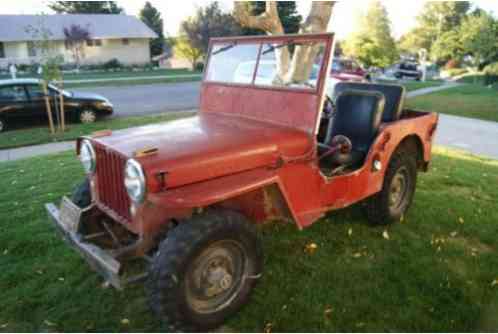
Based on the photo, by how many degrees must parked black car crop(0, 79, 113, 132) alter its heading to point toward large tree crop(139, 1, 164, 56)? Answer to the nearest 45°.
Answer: approximately 90° to its left

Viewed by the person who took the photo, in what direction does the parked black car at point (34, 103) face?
facing to the right of the viewer

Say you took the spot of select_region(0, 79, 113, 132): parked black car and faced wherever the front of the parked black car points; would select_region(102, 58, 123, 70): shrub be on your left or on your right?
on your left

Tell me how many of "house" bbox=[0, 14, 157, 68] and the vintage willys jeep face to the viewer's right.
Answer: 0

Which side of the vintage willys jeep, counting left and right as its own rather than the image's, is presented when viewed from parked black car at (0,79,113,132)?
right

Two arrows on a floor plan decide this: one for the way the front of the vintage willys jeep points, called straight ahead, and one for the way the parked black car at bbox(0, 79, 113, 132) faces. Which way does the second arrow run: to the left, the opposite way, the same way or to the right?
the opposite way

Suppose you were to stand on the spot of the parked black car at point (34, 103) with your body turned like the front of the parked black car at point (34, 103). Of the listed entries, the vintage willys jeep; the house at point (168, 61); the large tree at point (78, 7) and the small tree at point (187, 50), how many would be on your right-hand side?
1

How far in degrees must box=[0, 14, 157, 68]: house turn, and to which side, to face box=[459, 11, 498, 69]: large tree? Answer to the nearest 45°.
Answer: approximately 45° to its left

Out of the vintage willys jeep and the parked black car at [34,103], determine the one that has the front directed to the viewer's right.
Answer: the parked black car

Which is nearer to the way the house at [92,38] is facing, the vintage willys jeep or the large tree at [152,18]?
the vintage willys jeep

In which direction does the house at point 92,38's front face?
toward the camera

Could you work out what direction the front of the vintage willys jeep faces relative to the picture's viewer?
facing the viewer and to the left of the viewer

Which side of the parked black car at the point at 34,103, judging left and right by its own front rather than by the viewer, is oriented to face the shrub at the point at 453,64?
front

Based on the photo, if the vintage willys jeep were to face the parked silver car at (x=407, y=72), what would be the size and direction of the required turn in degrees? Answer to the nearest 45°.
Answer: approximately 180°
